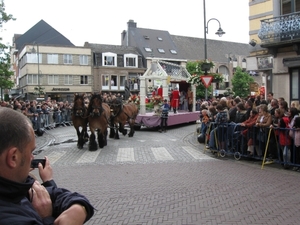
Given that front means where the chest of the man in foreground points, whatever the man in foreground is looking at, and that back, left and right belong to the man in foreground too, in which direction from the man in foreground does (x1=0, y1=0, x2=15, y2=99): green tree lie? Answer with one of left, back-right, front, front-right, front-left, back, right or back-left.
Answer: front-left

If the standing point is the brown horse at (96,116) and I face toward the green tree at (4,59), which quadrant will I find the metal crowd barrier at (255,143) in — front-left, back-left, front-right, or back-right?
back-right

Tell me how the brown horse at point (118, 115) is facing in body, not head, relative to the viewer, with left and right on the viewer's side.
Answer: facing the viewer and to the left of the viewer

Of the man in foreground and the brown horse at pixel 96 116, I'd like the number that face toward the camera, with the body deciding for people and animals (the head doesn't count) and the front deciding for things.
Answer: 1

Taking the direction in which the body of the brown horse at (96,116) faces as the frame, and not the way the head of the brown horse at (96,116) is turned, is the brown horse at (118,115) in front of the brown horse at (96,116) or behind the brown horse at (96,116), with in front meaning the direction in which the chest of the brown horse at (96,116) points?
behind

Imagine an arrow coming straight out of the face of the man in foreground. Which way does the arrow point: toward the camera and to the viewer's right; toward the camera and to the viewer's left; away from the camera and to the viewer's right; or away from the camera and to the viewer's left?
away from the camera and to the viewer's right

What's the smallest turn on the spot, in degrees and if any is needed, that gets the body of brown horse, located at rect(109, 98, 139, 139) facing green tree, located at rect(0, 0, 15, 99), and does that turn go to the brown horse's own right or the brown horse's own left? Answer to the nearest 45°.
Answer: approximately 90° to the brown horse's own right

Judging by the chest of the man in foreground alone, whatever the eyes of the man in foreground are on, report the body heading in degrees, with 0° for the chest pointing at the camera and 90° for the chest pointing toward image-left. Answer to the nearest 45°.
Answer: approximately 225°

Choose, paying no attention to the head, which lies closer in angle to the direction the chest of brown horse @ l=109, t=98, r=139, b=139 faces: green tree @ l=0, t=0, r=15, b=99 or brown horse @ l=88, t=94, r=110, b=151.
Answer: the brown horse
